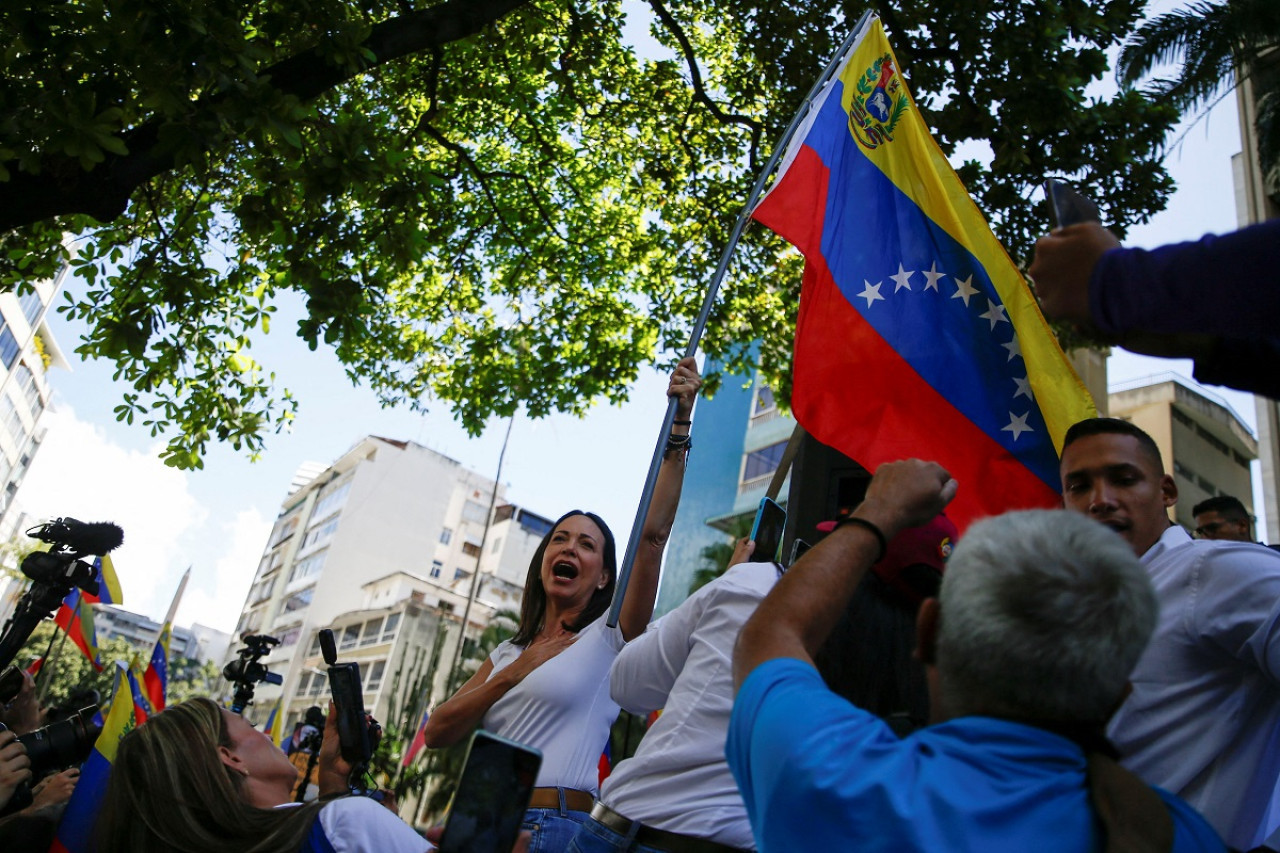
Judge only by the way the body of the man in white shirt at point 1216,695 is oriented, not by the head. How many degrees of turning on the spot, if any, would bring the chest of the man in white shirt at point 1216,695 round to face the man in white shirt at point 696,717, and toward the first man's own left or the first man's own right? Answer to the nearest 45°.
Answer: approximately 45° to the first man's own right

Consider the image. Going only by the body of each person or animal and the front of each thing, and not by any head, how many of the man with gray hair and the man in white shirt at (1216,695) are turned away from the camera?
1

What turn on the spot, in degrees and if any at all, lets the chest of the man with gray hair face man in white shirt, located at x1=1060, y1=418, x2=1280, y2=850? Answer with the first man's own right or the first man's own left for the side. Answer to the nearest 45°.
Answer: approximately 45° to the first man's own right

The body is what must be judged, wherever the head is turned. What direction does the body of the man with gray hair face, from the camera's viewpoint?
away from the camera

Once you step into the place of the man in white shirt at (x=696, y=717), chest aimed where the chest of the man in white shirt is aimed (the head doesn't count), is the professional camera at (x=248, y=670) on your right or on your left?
on your left

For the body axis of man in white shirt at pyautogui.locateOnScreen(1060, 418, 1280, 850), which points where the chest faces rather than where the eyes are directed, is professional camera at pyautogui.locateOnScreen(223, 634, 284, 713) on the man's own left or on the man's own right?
on the man's own right

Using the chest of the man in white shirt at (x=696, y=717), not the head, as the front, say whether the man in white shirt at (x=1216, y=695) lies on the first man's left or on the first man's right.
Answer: on the first man's right

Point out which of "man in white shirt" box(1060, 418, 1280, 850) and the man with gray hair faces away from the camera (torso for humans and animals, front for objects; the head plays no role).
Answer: the man with gray hair

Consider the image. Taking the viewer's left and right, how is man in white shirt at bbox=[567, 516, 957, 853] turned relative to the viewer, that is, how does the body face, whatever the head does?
facing away from the viewer and to the right of the viewer

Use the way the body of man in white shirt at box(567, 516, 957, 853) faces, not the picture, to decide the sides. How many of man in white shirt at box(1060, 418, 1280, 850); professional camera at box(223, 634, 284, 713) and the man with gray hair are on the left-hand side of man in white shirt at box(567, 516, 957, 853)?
1
